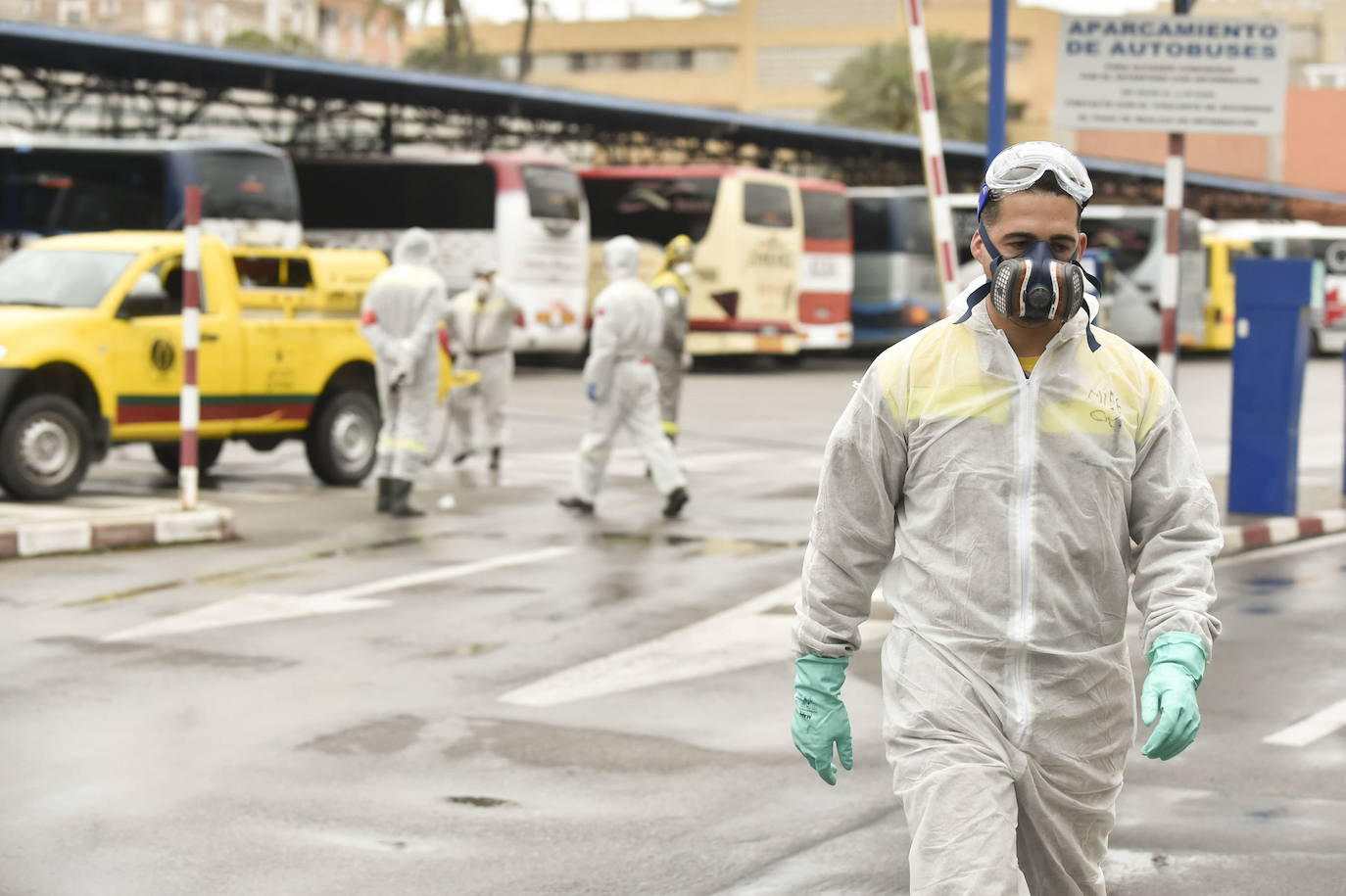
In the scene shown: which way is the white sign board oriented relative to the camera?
toward the camera

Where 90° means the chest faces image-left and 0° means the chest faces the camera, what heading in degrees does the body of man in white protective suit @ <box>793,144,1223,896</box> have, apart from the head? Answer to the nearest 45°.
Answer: approximately 0°

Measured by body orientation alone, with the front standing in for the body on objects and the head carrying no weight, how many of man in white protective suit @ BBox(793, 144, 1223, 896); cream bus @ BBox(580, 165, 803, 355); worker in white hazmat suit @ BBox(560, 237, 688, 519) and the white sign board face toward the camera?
2

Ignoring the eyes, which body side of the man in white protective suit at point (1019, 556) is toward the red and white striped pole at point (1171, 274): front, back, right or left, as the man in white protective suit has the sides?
back

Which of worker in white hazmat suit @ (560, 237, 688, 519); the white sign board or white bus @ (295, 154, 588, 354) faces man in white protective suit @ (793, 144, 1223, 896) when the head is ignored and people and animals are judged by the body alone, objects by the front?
the white sign board

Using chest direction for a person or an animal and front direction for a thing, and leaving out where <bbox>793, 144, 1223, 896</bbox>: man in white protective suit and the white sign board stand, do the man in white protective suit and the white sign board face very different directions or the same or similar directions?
same or similar directions

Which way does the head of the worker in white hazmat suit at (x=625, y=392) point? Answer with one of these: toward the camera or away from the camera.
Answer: away from the camera

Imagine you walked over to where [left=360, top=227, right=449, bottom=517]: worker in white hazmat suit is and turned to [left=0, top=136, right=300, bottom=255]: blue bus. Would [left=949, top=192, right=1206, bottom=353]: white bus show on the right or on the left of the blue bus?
right

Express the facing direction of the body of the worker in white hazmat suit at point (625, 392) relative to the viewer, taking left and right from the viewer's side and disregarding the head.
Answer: facing away from the viewer and to the left of the viewer

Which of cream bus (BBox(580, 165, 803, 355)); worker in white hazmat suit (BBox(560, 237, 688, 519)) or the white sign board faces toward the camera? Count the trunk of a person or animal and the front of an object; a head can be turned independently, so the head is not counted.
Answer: the white sign board

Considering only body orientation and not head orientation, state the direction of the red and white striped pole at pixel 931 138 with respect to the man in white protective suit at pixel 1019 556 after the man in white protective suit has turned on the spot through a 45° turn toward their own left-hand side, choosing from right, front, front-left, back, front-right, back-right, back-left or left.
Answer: back-left

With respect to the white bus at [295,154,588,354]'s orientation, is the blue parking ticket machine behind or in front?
behind

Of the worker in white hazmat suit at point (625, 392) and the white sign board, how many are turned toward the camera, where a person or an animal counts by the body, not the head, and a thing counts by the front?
1

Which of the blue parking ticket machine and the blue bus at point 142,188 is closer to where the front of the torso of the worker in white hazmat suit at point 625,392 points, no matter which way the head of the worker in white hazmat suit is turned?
the blue bus

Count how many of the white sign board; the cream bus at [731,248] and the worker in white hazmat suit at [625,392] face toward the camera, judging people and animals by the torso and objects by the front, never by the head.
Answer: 1
